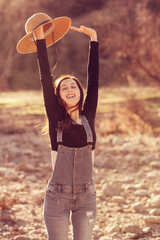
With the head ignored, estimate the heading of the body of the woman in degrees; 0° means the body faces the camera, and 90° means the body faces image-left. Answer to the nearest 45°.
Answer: approximately 0°
